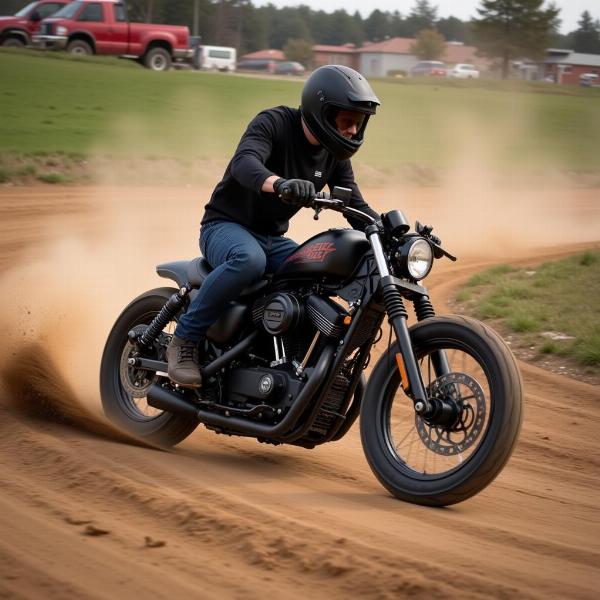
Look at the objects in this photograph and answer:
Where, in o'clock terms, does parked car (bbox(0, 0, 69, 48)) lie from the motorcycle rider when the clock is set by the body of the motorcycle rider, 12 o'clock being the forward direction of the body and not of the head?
The parked car is roughly at 7 o'clock from the motorcycle rider.

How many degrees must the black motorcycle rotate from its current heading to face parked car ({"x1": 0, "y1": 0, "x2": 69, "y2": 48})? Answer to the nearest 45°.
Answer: approximately 135° to its left

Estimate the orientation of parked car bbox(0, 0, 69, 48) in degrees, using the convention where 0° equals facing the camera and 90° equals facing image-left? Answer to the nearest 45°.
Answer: approximately 45°

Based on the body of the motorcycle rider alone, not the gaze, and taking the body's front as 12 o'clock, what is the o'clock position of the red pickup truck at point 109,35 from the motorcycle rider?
The red pickup truck is roughly at 7 o'clock from the motorcycle rider.

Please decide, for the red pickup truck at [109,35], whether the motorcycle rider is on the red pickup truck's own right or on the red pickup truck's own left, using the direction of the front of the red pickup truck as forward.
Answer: on the red pickup truck's own left

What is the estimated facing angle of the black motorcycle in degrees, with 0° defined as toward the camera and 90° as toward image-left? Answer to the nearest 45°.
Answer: approximately 315°

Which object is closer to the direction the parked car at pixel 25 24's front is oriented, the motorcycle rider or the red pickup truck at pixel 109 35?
the motorcycle rider

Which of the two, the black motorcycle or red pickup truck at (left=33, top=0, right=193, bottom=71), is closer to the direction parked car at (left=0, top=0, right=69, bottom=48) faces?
the black motorcycle

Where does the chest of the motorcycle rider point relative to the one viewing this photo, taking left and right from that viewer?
facing the viewer and to the right of the viewer

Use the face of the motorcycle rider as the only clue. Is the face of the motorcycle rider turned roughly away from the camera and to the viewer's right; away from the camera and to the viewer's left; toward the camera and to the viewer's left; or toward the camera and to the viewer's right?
toward the camera and to the viewer's right
